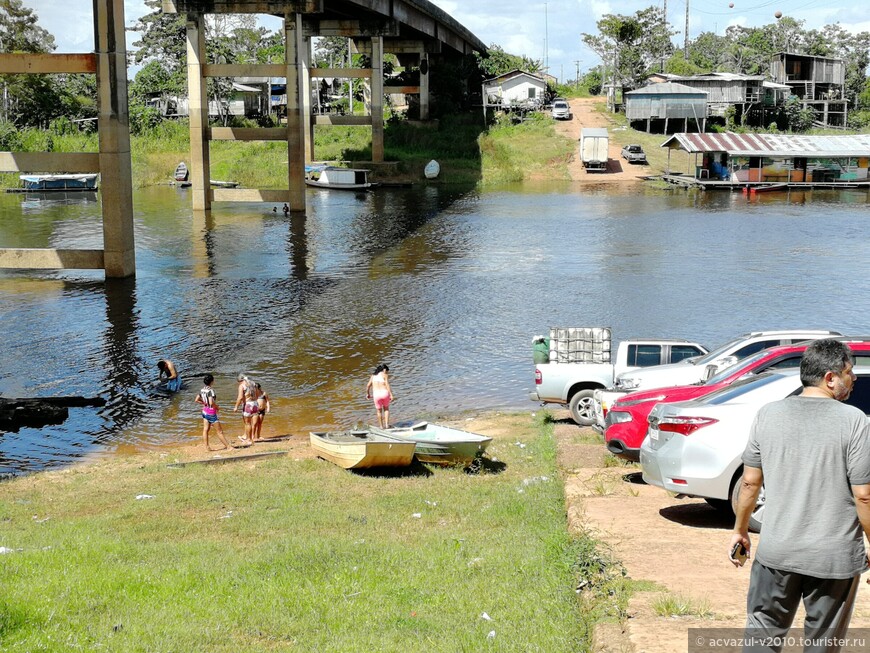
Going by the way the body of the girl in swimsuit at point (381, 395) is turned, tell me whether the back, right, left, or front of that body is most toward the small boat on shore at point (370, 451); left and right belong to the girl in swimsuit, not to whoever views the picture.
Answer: back

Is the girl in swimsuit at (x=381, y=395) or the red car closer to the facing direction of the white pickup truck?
the red car

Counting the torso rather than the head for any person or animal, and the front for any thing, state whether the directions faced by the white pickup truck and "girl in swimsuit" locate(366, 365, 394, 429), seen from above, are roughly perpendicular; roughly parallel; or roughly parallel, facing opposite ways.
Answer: roughly perpendicular

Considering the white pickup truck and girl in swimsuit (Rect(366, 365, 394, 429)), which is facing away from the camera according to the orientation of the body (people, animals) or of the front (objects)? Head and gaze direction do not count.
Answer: the girl in swimsuit

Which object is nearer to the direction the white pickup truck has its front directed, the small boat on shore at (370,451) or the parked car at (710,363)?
the parked car

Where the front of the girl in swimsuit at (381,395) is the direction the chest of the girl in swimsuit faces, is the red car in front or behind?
behind

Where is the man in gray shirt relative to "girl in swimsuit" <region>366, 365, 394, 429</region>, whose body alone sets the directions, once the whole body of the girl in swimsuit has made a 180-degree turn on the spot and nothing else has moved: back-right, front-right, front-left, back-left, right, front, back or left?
front

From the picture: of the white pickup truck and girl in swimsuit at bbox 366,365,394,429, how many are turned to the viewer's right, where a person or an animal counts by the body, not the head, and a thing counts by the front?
1

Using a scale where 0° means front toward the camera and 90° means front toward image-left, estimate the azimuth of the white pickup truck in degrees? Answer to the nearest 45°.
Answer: approximately 270°

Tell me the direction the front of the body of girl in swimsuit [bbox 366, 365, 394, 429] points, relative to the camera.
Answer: away from the camera

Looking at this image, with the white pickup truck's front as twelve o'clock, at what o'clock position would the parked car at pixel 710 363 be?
The parked car is roughly at 2 o'clock from the white pickup truck.
